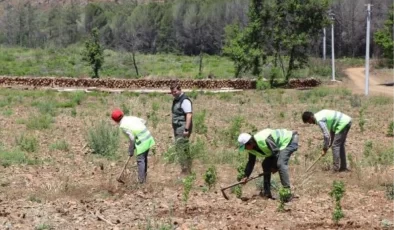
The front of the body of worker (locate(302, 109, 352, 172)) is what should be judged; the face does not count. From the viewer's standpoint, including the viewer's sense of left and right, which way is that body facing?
facing to the left of the viewer

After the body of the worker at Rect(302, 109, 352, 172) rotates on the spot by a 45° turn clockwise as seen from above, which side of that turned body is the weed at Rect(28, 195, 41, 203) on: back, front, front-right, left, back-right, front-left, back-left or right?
left

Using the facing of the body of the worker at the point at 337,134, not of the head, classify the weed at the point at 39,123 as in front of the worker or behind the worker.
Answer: in front

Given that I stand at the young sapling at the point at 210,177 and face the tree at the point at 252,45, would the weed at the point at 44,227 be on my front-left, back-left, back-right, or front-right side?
back-left

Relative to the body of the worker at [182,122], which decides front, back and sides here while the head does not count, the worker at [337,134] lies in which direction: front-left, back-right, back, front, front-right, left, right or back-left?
back-left

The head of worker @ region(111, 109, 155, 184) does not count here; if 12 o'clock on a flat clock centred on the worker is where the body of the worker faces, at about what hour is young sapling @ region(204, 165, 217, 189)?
The young sapling is roughly at 7 o'clock from the worker.

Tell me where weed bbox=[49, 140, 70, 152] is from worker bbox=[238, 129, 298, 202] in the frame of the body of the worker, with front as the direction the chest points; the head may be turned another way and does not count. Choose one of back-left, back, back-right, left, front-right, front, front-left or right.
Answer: front-right

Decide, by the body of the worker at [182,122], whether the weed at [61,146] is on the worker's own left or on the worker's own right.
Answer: on the worker's own right

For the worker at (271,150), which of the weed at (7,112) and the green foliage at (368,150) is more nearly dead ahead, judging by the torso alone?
the weed

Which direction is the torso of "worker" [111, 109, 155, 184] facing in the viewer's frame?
to the viewer's left

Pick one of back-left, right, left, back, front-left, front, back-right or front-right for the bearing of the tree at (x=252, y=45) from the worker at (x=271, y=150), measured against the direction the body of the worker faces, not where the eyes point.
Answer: right

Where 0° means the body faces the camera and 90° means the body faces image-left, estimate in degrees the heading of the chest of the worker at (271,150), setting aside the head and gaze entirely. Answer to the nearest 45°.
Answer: approximately 90°
